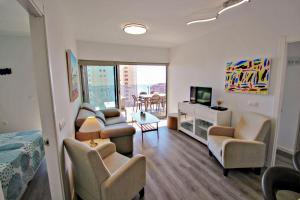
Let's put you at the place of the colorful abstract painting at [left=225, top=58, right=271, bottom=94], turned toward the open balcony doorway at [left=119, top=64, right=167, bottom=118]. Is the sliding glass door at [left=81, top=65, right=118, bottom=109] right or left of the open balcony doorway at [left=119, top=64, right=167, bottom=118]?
left

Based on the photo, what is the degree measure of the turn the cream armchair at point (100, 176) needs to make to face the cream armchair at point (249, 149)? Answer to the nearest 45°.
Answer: approximately 45° to its right

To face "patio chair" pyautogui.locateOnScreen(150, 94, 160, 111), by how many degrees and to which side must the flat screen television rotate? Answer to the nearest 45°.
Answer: approximately 90° to its right

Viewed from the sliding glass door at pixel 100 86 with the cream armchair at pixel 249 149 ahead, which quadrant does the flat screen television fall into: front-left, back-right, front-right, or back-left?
front-left

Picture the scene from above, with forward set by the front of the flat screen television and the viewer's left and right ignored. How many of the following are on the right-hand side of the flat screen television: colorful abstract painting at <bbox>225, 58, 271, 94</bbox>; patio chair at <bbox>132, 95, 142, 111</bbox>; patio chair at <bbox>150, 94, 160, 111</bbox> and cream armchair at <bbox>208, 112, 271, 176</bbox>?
2

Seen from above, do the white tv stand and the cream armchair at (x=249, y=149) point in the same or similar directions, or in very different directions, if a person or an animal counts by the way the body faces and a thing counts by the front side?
same or similar directions

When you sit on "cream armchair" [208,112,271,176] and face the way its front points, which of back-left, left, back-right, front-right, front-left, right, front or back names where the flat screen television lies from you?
right

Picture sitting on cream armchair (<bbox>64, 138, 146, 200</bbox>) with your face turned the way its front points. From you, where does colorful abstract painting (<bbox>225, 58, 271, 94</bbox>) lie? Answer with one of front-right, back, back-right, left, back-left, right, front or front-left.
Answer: front-right

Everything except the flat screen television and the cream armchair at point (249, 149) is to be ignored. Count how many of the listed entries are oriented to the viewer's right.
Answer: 0

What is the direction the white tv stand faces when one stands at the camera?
facing the viewer and to the left of the viewer

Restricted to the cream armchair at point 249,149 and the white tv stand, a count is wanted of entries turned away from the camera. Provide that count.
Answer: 0

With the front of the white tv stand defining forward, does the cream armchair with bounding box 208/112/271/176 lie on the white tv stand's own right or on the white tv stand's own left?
on the white tv stand's own left

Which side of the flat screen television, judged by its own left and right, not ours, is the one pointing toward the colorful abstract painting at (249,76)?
left

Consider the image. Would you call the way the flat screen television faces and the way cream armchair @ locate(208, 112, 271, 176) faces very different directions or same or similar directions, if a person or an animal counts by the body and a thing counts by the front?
same or similar directions

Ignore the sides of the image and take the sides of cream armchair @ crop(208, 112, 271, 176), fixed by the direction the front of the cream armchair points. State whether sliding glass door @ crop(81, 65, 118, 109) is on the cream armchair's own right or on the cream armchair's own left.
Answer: on the cream armchair's own right

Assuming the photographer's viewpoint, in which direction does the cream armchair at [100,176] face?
facing away from the viewer and to the right of the viewer
